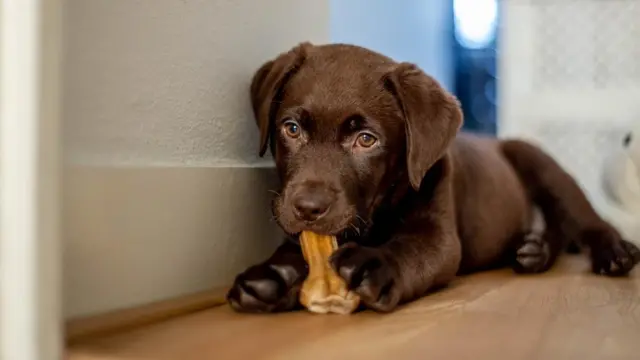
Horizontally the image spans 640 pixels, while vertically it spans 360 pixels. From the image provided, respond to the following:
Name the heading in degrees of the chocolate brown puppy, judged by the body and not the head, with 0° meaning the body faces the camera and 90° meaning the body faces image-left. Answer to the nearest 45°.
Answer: approximately 45°

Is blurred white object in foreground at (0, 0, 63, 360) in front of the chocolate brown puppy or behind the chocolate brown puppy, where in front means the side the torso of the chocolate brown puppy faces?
in front
